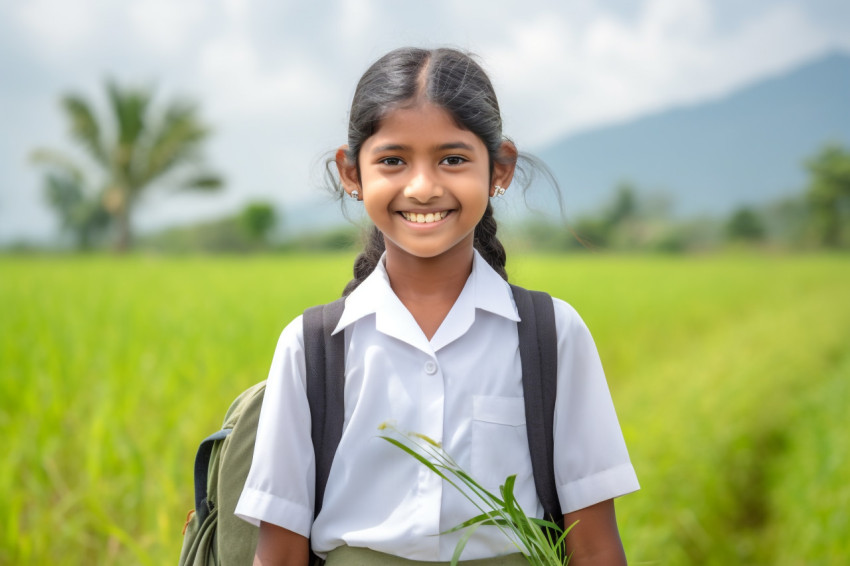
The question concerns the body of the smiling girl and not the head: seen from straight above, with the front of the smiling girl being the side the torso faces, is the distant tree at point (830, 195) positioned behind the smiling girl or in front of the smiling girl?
behind

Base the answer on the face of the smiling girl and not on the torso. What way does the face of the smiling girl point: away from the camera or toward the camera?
toward the camera

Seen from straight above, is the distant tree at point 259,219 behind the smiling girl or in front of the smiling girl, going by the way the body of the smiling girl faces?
behind

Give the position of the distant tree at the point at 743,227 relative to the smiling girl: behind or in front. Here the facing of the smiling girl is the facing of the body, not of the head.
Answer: behind

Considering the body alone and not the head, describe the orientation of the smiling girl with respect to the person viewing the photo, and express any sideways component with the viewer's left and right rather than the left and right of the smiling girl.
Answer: facing the viewer
